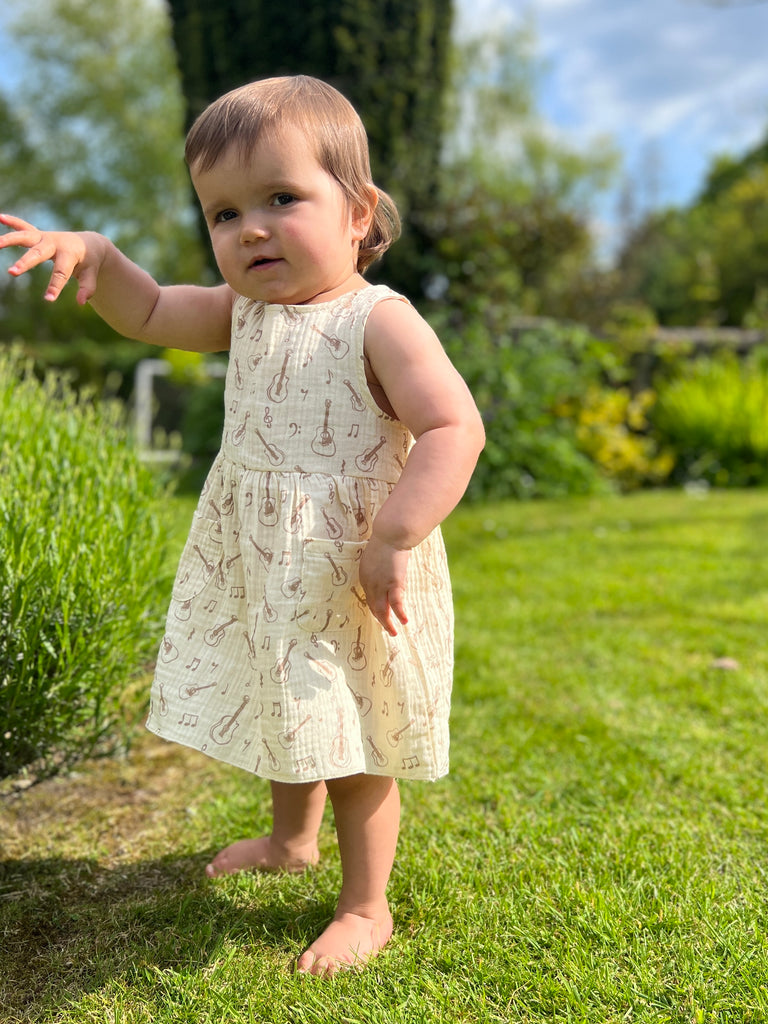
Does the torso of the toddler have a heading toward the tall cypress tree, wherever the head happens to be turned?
no

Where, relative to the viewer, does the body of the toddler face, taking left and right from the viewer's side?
facing the viewer and to the left of the viewer

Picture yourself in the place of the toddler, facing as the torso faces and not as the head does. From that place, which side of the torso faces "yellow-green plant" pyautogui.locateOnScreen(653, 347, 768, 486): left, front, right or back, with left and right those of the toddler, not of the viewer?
back

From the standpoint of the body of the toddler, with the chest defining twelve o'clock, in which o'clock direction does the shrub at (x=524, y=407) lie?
The shrub is roughly at 5 o'clock from the toddler.

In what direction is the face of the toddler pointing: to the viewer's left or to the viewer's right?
to the viewer's left

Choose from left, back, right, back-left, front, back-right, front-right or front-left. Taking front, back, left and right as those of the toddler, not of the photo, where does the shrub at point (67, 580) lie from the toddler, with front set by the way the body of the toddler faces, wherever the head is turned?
right

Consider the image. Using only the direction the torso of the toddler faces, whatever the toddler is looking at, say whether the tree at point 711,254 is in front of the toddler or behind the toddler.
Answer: behind

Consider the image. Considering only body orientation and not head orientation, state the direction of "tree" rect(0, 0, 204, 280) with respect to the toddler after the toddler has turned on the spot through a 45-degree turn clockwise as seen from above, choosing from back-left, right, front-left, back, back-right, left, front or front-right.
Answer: right
